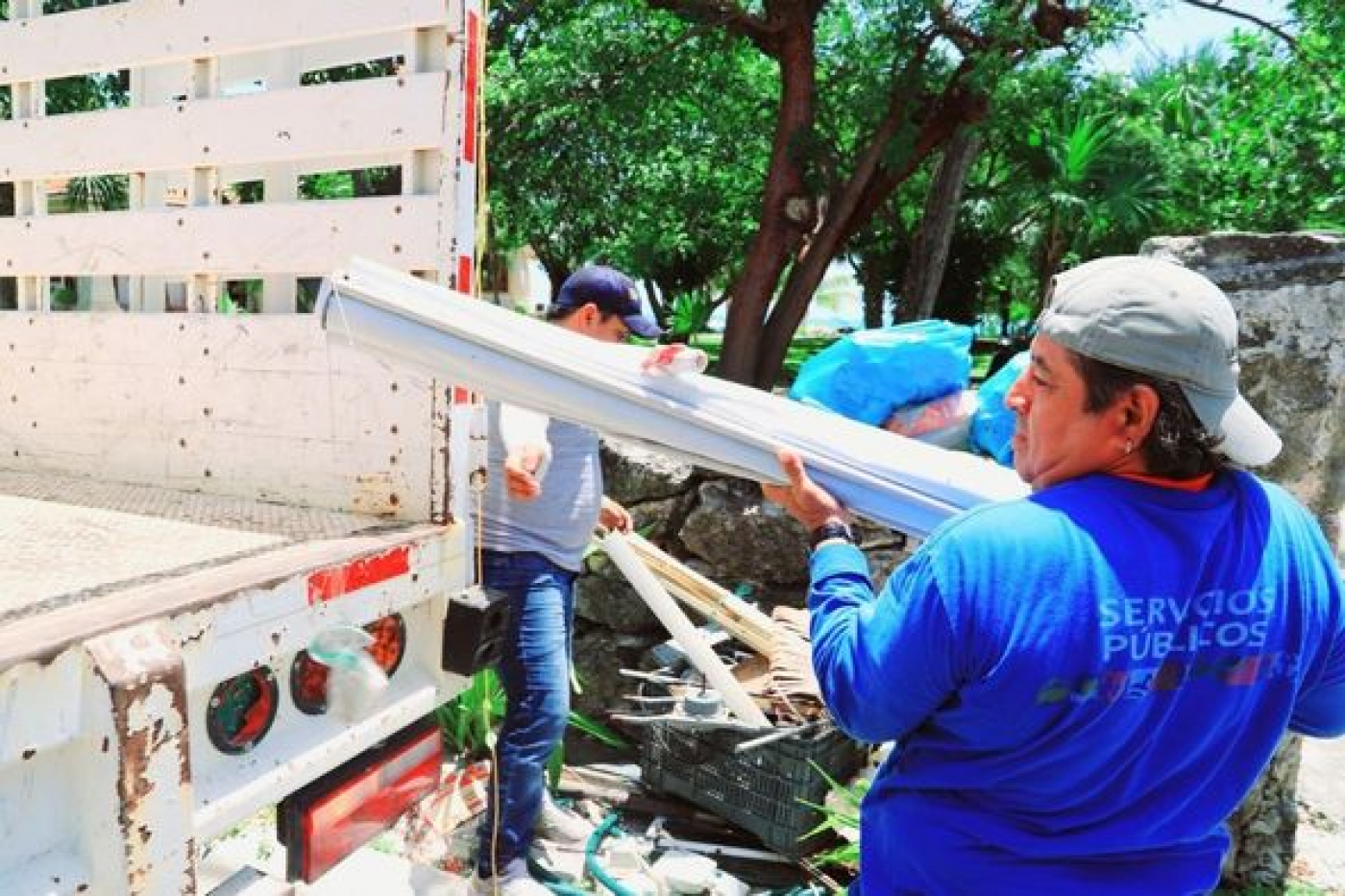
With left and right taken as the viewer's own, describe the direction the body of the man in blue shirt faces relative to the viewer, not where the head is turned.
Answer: facing away from the viewer and to the left of the viewer

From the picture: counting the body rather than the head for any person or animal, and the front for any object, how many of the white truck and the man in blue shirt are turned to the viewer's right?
0

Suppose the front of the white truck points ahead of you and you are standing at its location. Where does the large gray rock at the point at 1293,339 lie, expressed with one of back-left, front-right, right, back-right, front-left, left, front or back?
back-right

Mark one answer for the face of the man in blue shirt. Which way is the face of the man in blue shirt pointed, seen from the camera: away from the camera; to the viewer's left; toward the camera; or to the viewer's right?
to the viewer's left

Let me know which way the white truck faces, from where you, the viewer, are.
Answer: facing away from the viewer and to the left of the viewer

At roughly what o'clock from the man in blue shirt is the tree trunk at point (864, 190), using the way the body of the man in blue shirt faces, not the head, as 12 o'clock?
The tree trunk is roughly at 1 o'clock from the man in blue shirt.

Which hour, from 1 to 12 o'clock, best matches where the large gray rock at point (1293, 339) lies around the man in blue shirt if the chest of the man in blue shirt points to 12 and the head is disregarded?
The large gray rock is roughly at 2 o'clock from the man in blue shirt.

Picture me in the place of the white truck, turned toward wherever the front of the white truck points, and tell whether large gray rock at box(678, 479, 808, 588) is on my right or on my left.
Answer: on my right

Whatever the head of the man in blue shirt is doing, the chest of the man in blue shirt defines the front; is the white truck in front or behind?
in front

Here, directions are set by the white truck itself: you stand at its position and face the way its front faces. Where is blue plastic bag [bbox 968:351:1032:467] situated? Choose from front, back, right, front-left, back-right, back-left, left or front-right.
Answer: back-right

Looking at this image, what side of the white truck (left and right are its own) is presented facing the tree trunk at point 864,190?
right
